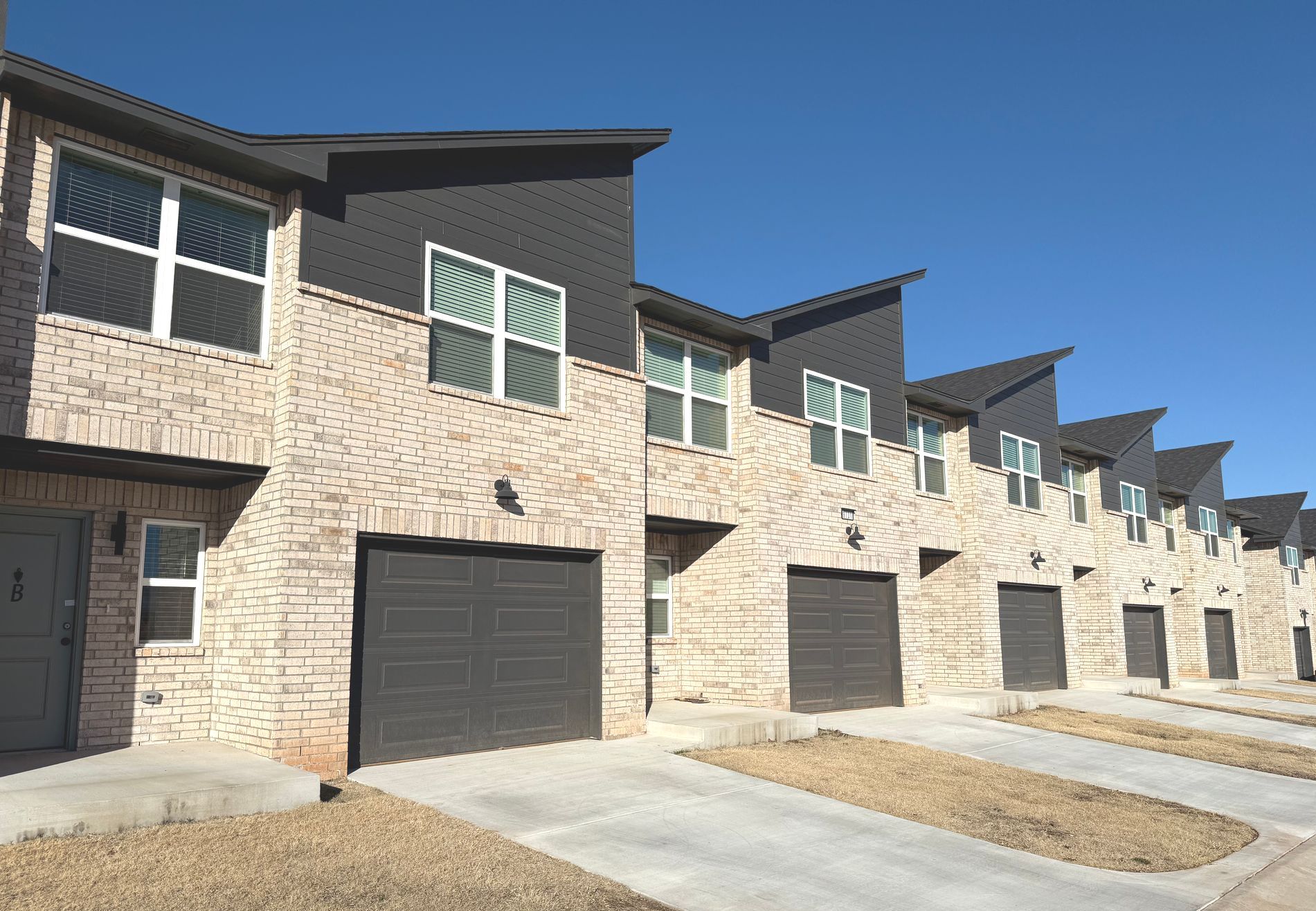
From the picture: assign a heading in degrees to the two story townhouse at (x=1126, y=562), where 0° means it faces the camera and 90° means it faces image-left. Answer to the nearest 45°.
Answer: approximately 315°

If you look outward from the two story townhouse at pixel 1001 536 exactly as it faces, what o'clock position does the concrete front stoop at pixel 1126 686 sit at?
The concrete front stoop is roughly at 9 o'clock from the two story townhouse.

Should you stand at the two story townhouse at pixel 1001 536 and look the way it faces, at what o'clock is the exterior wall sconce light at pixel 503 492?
The exterior wall sconce light is roughly at 2 o'clock from the two story townhouse.

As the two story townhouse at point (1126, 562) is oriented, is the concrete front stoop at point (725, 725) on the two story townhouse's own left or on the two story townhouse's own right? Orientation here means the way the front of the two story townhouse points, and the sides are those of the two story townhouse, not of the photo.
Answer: on the two story townhouse's own right

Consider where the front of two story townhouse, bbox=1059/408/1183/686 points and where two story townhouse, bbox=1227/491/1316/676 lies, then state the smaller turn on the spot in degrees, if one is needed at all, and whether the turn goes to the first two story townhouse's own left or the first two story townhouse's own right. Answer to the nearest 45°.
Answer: approximately 135° to the first two story townhouse's own left

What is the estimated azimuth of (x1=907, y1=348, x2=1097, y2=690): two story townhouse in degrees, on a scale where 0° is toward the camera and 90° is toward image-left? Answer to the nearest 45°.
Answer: approximately 315°

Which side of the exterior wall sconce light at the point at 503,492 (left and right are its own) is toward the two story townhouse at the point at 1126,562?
left
